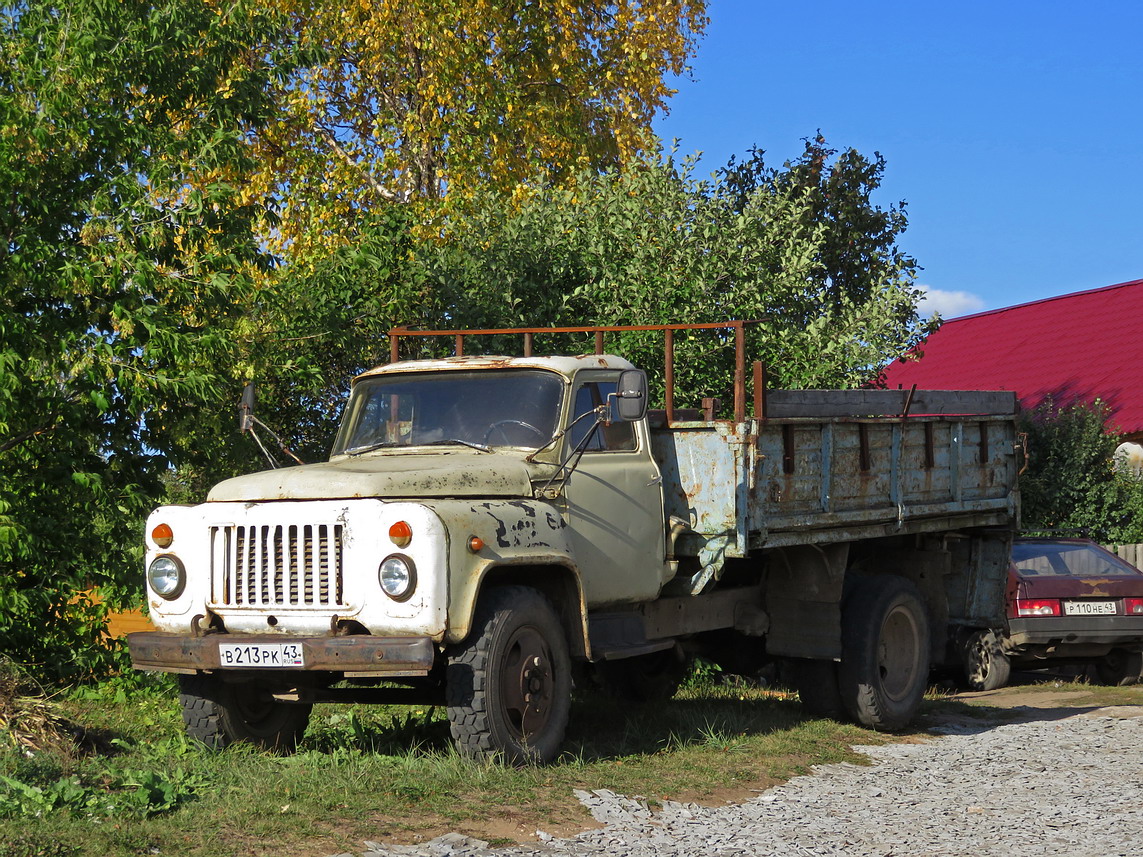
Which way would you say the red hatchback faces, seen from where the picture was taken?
facing away from the viewer and to the left of the viewer

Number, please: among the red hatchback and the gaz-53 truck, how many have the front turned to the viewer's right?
0

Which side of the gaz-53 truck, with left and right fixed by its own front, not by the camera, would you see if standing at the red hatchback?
back

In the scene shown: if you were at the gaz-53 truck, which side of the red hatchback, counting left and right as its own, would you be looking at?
left

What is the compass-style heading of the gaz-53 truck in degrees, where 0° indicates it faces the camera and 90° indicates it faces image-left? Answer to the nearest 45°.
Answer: approximately 45°
